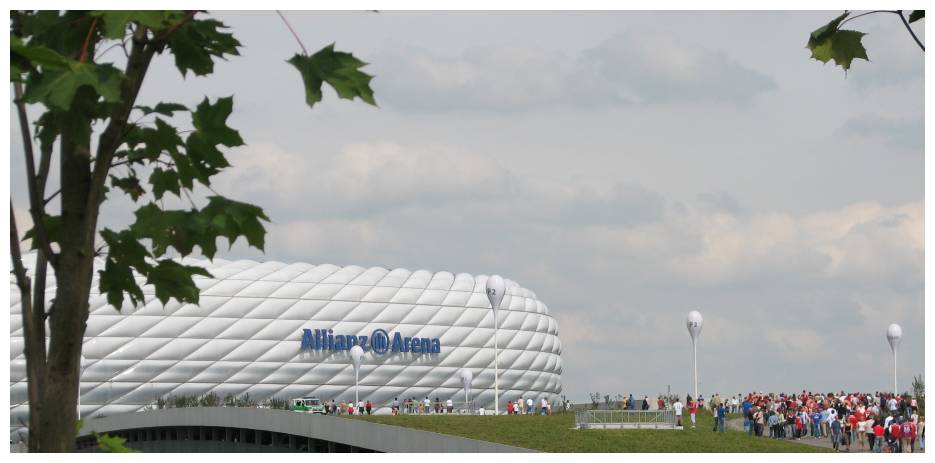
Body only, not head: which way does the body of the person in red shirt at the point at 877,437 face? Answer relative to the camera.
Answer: away from the camera

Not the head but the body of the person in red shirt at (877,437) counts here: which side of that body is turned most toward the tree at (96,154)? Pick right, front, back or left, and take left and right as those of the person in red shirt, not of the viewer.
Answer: back

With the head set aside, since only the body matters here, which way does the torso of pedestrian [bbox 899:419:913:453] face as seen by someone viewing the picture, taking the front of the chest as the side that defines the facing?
away from the camera

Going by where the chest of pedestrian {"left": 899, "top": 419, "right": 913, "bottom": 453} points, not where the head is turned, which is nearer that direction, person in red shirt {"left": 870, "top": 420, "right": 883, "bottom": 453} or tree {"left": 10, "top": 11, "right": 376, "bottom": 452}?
the person in red shirt

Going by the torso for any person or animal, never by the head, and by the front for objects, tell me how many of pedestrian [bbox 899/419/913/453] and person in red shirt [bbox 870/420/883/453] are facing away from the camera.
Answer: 2

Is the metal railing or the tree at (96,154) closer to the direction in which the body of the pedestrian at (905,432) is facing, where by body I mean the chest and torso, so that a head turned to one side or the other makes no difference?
the metal railing
